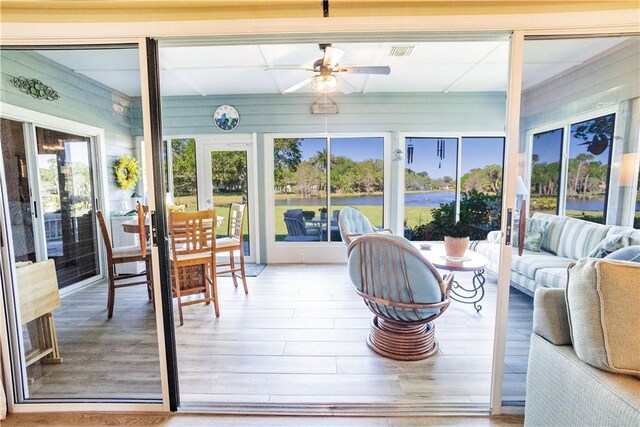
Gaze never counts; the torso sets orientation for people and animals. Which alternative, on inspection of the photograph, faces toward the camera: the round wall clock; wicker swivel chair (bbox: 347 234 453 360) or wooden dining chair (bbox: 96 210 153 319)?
the round wall clock

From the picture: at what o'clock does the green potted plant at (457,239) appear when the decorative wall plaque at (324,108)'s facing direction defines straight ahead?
The green potted plant is roughly at 11 o'clock from the decorative wall plaque.

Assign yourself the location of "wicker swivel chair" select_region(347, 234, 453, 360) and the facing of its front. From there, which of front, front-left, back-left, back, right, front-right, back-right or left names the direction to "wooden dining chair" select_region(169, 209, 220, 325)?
back-left

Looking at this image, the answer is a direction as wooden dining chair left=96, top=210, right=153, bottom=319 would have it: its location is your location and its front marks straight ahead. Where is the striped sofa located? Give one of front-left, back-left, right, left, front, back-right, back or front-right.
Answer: front-right

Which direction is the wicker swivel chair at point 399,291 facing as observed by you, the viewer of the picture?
facing away from the viewer and to the right of the viewer

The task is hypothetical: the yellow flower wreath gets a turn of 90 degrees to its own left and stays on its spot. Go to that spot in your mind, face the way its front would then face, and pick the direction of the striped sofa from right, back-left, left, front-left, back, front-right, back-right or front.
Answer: right

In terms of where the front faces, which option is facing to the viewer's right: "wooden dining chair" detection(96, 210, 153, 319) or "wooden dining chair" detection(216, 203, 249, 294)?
"wooden dining chair" detection(96, 210, 153, 319)

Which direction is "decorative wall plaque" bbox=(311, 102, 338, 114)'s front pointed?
toward the camera

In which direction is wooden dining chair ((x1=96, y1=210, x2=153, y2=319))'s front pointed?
to the viewer's right

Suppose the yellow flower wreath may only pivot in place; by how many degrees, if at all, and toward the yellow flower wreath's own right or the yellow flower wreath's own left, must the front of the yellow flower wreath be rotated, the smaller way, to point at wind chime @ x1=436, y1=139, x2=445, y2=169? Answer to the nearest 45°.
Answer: approximately 45° to the yellow flower wreath's own left

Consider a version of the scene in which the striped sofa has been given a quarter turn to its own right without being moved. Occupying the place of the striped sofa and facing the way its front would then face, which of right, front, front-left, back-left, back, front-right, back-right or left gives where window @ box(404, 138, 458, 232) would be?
front

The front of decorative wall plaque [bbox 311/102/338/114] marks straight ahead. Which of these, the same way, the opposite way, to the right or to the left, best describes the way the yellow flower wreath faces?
to the left
